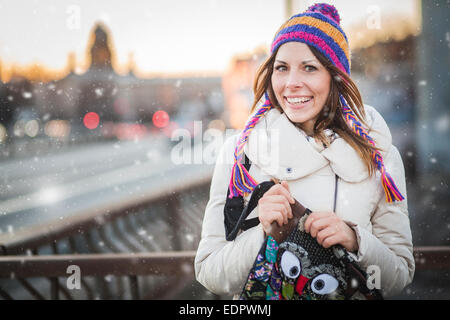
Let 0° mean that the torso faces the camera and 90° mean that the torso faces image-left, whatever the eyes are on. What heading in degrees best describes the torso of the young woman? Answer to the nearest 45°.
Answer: approximately 0°
